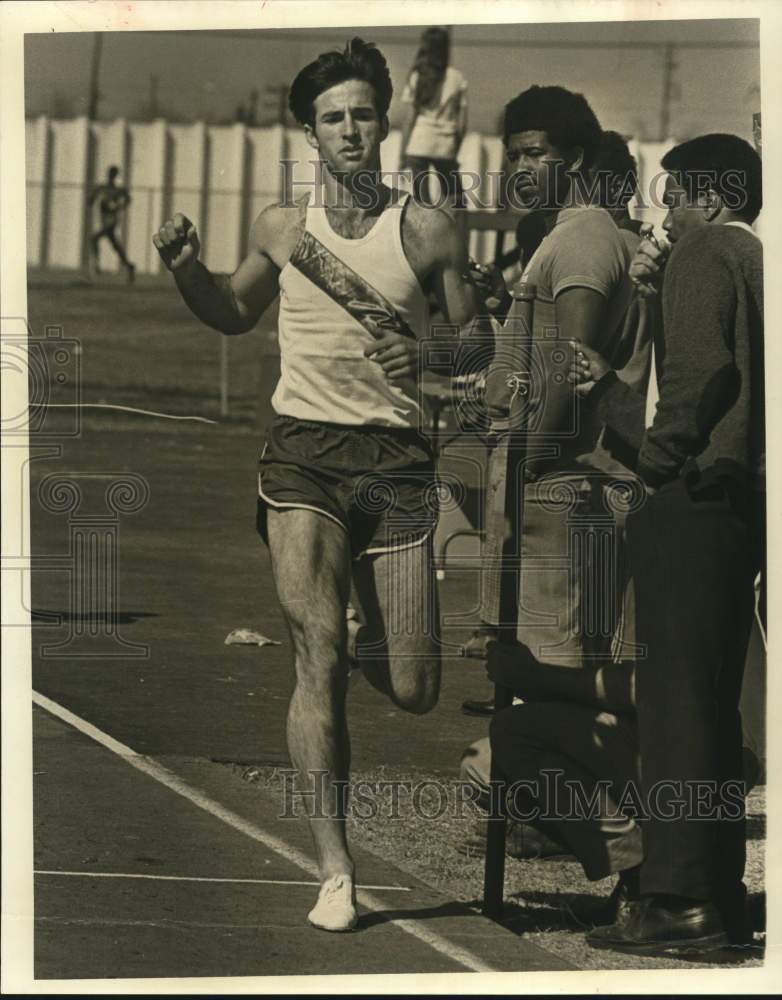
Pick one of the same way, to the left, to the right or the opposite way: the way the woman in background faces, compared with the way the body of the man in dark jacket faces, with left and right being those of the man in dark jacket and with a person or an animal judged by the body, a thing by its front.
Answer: to the right

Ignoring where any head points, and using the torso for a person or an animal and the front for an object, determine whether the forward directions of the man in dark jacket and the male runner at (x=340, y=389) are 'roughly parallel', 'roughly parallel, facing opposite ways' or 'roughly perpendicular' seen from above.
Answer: roughly perpendicular

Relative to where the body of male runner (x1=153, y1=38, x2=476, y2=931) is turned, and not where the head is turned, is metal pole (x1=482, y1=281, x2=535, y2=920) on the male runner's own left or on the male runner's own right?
on the male runner's own left

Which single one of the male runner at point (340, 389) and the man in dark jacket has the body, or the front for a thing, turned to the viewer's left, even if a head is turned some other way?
the man in dark jacket

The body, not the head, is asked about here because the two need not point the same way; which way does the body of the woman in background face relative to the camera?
away from the camera

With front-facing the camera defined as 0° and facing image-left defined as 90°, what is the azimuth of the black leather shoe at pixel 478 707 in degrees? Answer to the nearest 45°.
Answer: approximately 90°

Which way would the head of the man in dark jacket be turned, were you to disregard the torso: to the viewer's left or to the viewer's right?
to the viewer's left

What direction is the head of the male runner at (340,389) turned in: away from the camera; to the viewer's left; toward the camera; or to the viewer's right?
toward the camera

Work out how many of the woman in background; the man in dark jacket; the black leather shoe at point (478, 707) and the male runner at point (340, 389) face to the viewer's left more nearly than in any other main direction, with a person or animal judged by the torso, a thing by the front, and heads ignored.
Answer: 2

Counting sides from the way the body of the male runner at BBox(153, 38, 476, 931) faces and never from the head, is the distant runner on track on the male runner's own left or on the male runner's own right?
on the male runner's own right

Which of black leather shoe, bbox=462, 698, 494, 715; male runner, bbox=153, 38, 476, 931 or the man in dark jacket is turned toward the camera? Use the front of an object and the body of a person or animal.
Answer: the male runner

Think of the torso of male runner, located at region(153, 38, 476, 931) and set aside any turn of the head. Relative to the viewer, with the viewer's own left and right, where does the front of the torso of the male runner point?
facing the viewer
